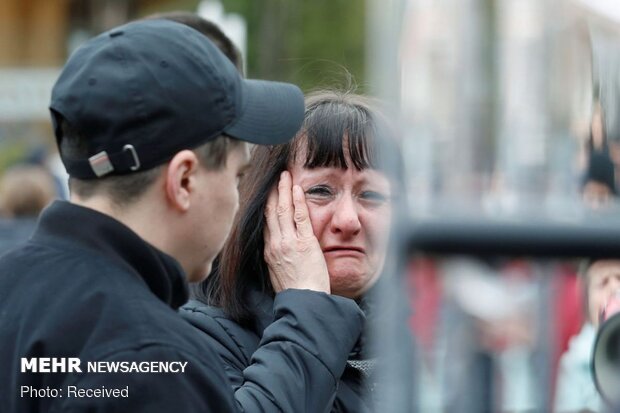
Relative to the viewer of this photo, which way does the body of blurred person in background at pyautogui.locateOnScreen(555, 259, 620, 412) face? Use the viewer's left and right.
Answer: facing the viewer and to the right of the viewer

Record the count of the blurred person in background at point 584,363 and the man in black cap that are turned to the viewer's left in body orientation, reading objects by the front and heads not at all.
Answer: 0

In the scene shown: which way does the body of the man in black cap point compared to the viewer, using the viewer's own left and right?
facing away from the viewer and to the right of the viewer

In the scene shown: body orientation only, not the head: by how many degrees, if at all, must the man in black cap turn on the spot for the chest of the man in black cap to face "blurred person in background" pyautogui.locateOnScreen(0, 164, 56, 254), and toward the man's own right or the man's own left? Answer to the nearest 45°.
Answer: approximately 45° to the man's own left

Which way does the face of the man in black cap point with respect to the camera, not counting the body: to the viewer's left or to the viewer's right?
to the viewer's right

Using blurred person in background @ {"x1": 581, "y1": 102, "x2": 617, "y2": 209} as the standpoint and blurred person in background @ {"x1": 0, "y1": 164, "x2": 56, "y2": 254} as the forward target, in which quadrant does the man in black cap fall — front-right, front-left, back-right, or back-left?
front-left

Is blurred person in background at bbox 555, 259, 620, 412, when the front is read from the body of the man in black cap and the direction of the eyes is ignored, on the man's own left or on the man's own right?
on the man's own left
